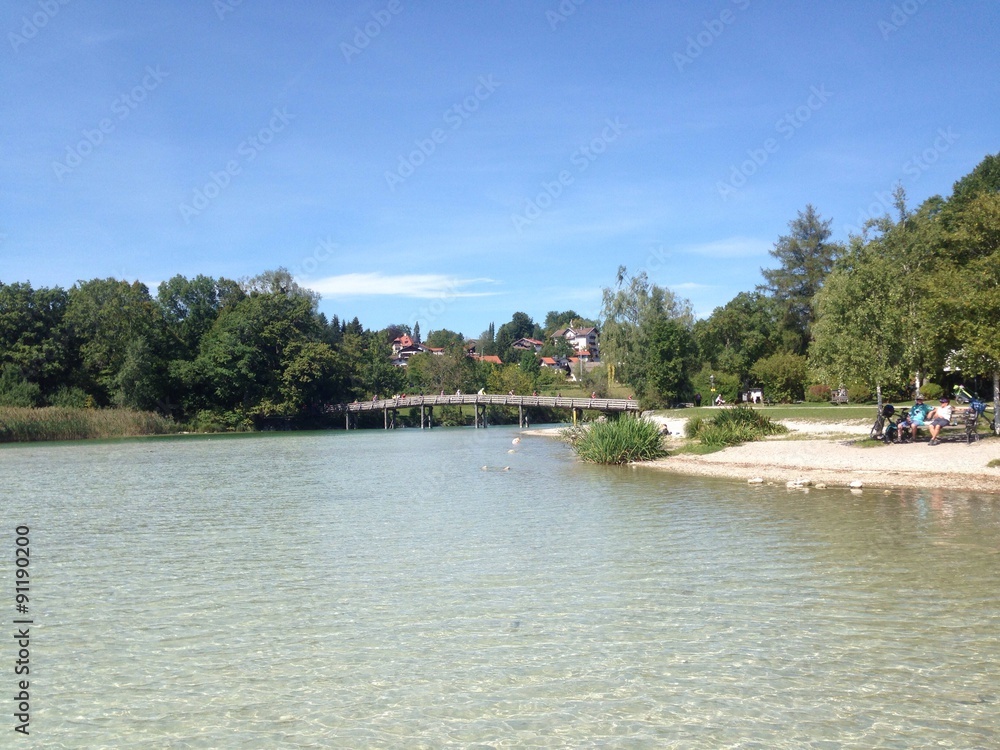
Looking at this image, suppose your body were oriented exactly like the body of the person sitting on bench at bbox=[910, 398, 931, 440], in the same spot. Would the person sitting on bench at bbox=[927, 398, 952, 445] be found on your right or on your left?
on your left

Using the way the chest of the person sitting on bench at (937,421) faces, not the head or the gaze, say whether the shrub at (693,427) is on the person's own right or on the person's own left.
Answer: on the person's own right

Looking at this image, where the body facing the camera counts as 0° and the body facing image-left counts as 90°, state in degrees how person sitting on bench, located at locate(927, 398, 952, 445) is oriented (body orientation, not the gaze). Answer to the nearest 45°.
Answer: approximately 45°

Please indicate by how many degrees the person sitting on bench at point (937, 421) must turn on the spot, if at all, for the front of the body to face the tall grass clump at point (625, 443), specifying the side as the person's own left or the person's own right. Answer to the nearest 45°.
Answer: approximately 45° to the person's own right

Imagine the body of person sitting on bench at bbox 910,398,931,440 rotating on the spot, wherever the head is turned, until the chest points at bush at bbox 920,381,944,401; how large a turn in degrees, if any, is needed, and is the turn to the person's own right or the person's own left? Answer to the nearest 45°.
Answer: approximately 135° to the person's own right

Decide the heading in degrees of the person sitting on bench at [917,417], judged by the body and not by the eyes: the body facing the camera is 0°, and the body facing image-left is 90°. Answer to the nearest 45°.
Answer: approximately 45°

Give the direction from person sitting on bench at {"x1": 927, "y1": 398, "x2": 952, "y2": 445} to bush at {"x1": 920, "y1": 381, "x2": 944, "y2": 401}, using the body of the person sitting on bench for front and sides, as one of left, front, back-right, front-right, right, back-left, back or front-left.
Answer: back-right

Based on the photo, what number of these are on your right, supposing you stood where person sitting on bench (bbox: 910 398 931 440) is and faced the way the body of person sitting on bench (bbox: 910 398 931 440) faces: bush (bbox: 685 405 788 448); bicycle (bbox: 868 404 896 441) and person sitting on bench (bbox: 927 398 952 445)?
2

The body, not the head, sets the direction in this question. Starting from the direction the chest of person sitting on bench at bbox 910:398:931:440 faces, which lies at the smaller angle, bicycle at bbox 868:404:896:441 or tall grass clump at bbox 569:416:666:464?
the tall grass clump
